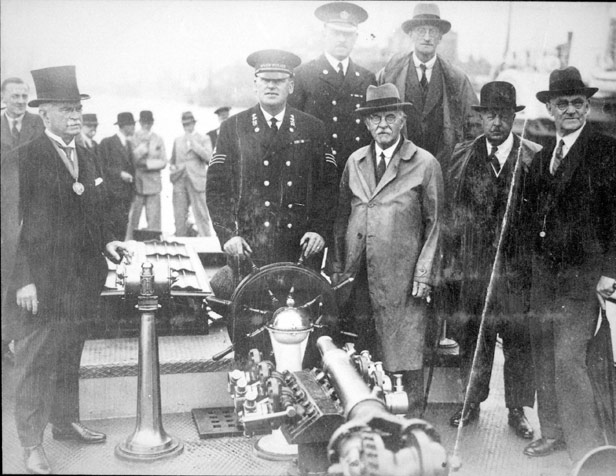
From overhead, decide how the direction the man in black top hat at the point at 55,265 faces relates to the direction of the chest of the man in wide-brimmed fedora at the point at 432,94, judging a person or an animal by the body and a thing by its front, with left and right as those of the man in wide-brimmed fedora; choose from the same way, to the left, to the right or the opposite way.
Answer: to the left

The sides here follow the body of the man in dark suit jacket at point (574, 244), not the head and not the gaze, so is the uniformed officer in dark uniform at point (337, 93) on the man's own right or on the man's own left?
on the man's own right

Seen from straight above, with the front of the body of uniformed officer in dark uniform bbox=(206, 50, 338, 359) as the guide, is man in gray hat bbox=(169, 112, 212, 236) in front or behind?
behind

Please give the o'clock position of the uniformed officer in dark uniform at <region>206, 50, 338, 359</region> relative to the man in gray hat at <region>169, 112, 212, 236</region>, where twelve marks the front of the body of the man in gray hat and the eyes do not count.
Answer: The uniformed officer in dark uniform is roughly at 12 o'clock from the man in gray hat.

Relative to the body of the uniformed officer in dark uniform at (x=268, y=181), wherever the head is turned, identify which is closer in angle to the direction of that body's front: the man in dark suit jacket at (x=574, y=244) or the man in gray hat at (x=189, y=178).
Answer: the man in dark suit jacket
